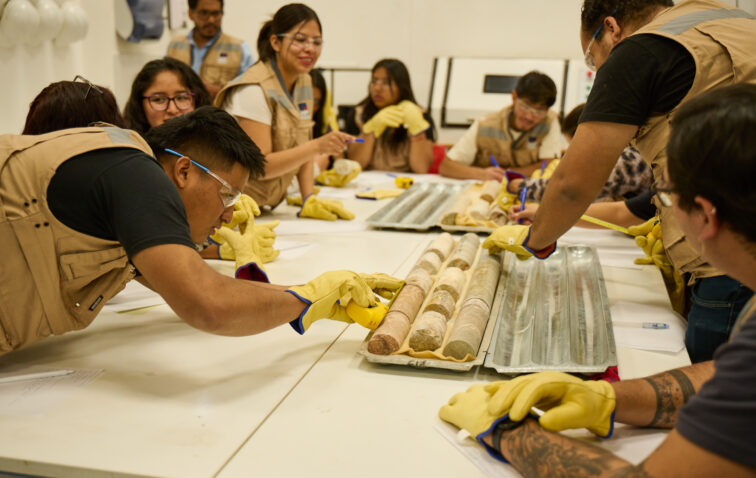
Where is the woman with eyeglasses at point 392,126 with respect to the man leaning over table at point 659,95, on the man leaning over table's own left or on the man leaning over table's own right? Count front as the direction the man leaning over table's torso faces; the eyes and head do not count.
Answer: on the man leaning over table's own right

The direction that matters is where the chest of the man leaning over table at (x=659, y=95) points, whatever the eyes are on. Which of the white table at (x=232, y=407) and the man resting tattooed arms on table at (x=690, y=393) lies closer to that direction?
the white table

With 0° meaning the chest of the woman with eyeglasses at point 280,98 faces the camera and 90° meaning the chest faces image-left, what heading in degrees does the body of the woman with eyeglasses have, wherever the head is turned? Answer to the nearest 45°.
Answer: approximately 315°

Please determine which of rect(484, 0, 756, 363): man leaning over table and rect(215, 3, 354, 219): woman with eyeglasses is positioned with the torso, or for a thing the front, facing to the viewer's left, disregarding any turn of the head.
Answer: the man leaning over table

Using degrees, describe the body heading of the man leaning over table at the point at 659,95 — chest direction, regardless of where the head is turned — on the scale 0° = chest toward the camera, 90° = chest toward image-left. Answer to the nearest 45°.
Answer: approximately 90°

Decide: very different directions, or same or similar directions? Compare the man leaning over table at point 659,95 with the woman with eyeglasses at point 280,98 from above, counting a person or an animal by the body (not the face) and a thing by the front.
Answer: very different directions

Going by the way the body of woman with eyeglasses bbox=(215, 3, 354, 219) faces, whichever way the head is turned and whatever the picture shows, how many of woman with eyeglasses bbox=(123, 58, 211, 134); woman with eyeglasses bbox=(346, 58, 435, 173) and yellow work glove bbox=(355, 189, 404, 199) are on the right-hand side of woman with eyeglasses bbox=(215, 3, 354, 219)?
1

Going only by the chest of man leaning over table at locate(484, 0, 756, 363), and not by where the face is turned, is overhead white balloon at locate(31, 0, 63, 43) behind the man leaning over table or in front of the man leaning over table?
in front

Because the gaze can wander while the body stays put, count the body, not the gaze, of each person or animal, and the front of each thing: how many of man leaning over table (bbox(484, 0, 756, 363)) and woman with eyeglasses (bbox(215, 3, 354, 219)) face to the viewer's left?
1

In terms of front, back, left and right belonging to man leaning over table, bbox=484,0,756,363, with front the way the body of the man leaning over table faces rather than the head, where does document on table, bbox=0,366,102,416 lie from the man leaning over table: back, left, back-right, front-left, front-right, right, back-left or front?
front-left

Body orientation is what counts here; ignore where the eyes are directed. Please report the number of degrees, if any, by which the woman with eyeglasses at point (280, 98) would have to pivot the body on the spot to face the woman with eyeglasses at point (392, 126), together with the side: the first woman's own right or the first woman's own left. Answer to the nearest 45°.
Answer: approximately 90° to the first woman's own left

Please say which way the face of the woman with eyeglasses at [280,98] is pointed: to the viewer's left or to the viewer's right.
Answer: to the viewer's right

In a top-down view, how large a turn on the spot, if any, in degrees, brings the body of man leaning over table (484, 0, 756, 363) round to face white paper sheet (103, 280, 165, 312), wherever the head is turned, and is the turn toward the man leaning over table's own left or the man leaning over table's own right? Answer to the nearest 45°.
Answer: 0° — they already face it
